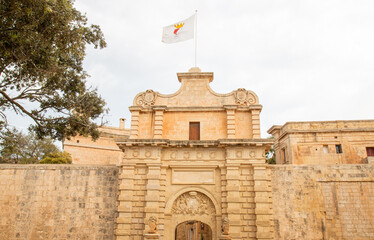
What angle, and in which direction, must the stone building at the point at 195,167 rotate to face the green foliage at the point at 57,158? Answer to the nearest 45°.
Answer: approximately 135° to its right

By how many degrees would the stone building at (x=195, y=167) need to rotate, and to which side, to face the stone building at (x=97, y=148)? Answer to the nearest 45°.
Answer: approximately 135° to its right

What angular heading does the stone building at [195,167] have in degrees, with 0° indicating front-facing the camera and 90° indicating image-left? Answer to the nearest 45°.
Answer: approximately 0°

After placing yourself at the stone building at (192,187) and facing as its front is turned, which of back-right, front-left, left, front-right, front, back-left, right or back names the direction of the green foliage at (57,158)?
back-right

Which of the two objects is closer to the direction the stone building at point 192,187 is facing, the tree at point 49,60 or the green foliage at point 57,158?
the tree

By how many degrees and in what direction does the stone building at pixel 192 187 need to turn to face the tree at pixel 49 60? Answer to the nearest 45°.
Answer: approximately 45° to its right

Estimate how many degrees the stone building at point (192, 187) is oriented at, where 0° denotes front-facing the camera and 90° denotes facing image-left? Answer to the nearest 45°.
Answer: approximately 0°

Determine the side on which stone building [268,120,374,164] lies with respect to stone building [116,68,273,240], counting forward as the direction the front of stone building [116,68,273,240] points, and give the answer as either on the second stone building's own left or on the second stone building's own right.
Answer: on the second stone building's own left
